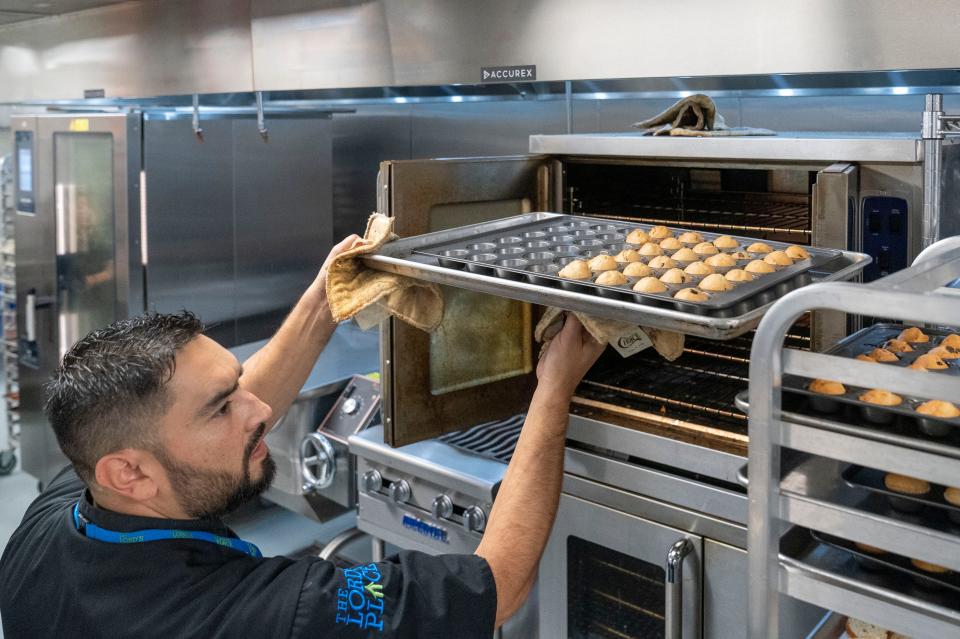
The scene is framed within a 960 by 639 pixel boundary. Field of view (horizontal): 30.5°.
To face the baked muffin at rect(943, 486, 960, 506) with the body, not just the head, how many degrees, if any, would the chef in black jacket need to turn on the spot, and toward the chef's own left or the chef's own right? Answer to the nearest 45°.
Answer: approximately 90° to the chef's own right

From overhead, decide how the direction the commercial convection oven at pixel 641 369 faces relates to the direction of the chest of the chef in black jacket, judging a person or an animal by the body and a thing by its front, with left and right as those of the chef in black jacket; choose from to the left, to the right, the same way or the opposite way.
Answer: the opposite way

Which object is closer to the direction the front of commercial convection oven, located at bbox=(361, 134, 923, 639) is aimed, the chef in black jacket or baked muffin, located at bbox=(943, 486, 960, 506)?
the chef in black jacket

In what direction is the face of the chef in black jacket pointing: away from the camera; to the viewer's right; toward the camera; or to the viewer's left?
to the viewer's right

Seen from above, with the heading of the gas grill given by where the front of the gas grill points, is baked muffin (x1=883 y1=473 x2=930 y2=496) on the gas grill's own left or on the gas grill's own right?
on the gas grill's own left

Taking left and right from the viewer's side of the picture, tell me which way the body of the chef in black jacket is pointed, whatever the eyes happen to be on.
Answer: facing away from the viewer and to the right of the viewer

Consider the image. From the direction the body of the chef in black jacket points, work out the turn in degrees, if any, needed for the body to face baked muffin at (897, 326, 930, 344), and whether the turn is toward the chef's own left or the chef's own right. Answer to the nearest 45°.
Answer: approximately 45° to the chef's own right

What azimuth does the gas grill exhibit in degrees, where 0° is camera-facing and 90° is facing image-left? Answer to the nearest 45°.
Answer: approximately 45°
